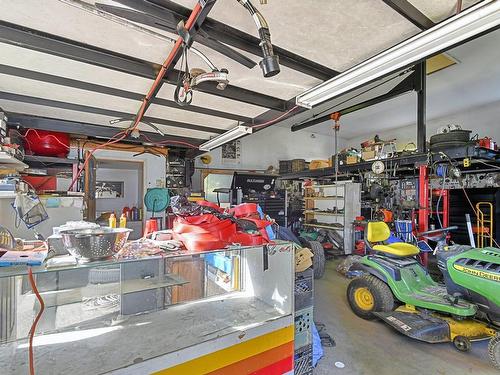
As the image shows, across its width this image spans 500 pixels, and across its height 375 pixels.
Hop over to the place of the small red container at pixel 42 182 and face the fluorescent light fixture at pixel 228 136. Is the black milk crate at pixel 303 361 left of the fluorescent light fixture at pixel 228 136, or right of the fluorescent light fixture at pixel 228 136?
right

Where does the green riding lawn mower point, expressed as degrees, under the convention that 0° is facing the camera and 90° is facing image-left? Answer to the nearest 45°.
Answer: approximately 315°

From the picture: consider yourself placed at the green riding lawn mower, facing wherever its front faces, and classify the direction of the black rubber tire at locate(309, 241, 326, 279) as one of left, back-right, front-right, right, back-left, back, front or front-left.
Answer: back

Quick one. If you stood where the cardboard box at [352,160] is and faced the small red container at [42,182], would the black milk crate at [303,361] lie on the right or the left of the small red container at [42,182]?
left

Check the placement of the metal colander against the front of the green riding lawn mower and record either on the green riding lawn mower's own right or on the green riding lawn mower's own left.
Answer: on the green riding lawn mower's own right

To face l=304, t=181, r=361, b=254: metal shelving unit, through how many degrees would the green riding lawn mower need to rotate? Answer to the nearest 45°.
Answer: approximately 180°
